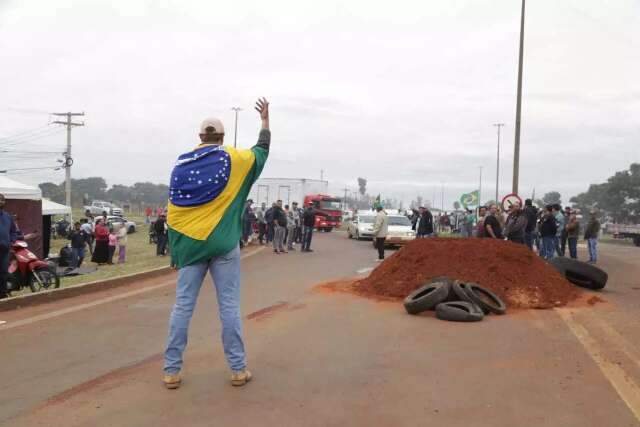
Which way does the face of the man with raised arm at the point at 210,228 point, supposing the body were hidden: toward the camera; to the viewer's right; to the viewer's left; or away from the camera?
away from the camera

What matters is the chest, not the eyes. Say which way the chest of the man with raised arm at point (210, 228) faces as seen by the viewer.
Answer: away from the camera

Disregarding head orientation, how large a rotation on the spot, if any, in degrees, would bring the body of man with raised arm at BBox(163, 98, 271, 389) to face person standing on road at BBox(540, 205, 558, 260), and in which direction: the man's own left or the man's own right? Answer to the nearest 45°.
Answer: approximately 45° to the man's own right
